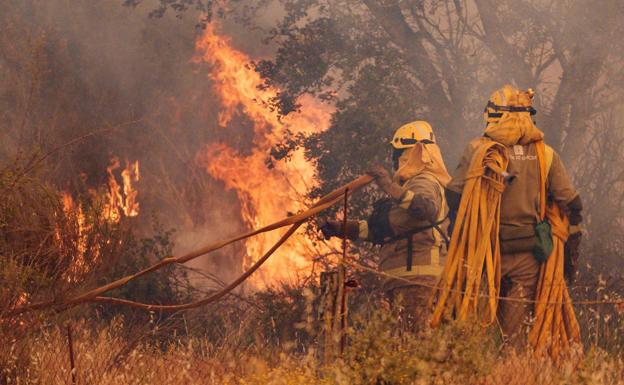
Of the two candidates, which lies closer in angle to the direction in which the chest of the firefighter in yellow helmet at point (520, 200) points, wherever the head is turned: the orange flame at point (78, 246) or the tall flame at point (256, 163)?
the tall flame

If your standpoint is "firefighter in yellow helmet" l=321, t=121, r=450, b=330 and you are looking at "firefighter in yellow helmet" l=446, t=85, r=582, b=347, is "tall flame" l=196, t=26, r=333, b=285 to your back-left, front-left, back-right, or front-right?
back-left

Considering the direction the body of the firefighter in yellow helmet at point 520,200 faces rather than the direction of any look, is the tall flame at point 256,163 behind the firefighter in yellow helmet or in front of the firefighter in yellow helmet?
in front

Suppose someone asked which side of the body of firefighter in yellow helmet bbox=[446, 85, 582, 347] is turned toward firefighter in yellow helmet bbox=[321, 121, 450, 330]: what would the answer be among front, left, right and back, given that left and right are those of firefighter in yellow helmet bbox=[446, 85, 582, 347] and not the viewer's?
left

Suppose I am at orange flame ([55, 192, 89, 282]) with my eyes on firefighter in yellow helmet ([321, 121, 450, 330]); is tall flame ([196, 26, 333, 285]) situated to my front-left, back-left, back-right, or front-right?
front-left

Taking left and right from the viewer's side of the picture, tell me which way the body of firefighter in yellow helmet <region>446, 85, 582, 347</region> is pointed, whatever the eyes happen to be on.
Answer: facing away from the viewer

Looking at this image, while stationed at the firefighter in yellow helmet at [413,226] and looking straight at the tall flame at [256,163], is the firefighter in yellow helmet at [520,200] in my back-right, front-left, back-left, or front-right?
back-right

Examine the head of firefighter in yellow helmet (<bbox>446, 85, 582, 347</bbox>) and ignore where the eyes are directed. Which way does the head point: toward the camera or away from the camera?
away from the camera

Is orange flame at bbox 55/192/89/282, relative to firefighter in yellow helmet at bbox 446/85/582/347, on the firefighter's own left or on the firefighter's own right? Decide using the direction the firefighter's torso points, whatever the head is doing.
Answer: on the firefighter's own left
